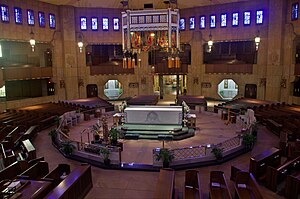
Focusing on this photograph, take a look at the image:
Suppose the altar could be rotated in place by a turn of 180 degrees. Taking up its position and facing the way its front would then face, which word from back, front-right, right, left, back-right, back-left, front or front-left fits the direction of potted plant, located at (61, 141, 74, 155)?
back-left

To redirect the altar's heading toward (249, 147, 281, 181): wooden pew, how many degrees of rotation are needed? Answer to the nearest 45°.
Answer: approximately 45° to its left

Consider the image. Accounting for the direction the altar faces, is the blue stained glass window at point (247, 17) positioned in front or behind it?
behind

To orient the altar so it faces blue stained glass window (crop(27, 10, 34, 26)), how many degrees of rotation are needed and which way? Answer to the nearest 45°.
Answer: approximately 135° to its right

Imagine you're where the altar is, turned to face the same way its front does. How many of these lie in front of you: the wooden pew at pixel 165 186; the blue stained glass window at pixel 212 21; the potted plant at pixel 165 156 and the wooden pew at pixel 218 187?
3

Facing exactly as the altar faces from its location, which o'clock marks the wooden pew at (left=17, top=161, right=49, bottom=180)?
The wooden pew is roughly at 1 o'clock from the altar.

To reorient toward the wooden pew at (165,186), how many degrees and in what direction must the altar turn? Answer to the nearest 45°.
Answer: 0° — it already faces it

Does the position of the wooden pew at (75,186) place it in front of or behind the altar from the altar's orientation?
in front

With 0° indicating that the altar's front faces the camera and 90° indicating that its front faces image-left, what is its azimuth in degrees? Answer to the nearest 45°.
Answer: approximately 0°

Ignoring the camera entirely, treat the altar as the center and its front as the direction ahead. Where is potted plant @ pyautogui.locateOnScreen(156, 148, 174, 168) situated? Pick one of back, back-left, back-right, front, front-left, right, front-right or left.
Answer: front

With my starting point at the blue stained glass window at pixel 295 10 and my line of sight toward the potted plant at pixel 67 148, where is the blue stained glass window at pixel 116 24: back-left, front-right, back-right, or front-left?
front-right

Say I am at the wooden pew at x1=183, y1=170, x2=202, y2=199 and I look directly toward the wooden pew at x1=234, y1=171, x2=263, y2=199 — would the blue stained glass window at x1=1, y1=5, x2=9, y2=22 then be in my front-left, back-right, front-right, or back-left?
back-left

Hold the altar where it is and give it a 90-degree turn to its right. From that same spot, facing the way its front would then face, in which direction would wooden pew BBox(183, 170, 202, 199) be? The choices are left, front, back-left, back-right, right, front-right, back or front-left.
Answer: left

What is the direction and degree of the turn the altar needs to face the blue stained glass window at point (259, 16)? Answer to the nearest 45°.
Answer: approximately 135° to its left

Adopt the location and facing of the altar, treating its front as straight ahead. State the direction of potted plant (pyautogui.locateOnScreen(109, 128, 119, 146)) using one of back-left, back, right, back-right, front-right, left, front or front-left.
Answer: front-right

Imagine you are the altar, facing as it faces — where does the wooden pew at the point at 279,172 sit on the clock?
The wooden pew is roughly at 11 o'clock from the altar.

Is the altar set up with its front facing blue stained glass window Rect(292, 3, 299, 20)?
no

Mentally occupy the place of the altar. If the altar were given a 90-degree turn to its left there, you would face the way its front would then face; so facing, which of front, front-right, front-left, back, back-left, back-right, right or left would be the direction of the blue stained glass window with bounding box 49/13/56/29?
back-left

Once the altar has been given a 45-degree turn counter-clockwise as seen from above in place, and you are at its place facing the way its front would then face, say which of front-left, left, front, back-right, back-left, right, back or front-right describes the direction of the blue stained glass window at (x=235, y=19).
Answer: left

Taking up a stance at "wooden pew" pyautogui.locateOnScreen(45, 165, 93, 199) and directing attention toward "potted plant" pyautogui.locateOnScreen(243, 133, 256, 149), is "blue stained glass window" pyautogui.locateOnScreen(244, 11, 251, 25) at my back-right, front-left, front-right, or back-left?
front-left

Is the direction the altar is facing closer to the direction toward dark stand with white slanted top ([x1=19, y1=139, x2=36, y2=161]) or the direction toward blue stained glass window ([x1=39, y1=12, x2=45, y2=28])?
the dark stand with white slanted top

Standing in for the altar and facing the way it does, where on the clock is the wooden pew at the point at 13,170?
The wooden pew is roughly at 1 o'clock from the altar.

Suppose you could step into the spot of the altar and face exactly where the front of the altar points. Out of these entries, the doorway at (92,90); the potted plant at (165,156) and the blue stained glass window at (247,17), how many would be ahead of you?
1

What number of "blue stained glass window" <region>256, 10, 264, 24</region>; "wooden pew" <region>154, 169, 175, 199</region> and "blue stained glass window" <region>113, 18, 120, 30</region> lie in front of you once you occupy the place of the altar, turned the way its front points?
1
